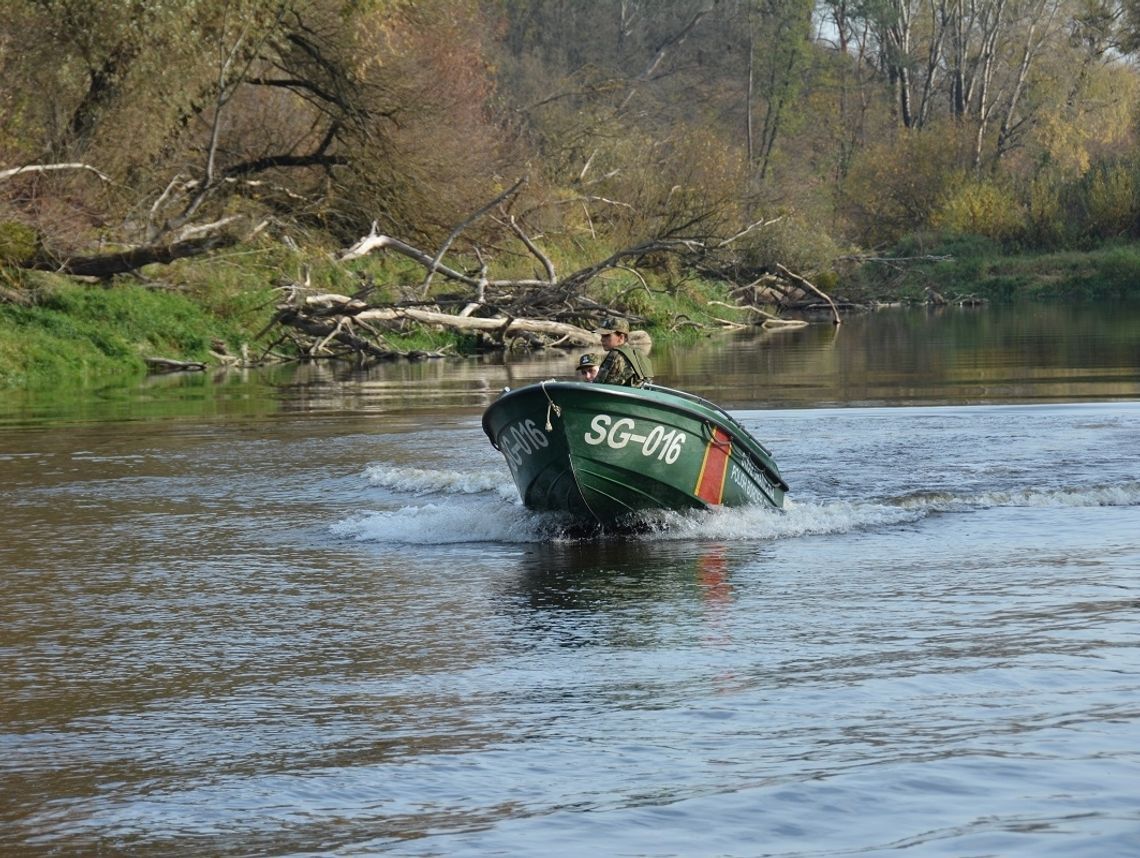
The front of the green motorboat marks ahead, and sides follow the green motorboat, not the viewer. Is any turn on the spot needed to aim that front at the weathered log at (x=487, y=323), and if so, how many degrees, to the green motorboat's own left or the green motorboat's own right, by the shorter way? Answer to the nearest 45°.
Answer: approximately 135° to the green motorboat's own right

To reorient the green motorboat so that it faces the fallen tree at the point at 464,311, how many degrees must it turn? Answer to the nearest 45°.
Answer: approximately 135° to its right

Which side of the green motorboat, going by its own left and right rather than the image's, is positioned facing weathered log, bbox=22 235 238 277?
right

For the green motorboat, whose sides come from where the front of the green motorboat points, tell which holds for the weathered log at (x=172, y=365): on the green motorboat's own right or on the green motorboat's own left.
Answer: on the green motorboat's own right

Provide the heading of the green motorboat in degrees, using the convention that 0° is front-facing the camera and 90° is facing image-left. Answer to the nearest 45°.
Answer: approximately 45°
